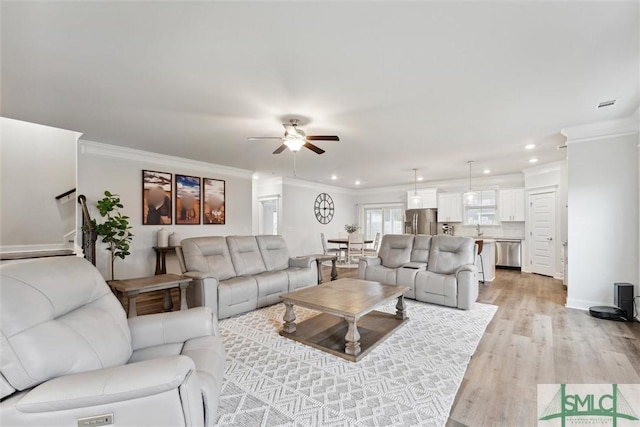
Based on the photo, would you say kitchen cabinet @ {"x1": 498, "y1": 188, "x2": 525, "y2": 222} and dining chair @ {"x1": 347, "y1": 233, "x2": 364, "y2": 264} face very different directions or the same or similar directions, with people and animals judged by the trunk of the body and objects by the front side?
very different directions

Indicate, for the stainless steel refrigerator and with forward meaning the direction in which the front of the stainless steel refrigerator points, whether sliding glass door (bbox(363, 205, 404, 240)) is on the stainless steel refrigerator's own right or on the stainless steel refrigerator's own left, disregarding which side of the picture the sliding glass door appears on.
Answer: on the stainless steel refrigerator's own right

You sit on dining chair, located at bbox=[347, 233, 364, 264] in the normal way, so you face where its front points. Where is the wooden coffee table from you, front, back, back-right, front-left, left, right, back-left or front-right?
back

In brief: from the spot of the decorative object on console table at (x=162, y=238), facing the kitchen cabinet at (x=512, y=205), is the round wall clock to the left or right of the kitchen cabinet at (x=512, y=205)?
left

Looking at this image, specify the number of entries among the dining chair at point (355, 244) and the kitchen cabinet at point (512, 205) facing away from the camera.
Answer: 1

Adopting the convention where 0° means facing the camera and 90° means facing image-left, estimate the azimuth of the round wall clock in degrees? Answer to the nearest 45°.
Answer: approximately 315°

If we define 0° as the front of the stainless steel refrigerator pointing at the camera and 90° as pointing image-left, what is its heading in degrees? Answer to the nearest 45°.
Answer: approximately 45°

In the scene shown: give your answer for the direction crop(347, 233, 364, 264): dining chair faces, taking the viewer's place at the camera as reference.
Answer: facing away from the viewer

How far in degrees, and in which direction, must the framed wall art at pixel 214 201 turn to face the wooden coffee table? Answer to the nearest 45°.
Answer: approximately 45° to its right

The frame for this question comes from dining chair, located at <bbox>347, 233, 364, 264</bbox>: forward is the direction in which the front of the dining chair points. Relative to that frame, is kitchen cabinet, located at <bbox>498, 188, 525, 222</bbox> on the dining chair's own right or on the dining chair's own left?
on the dining chair's own right
